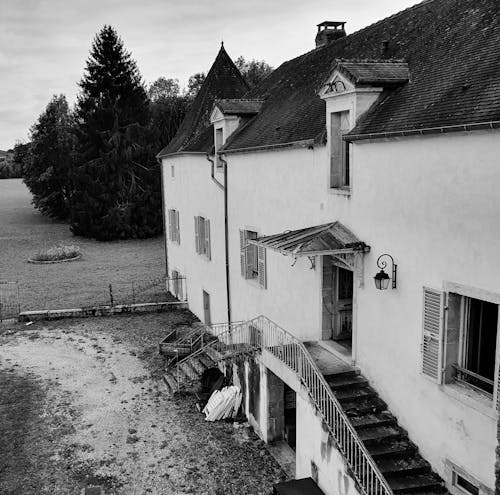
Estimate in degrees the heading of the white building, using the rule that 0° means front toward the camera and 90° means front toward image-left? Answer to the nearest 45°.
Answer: approximately 45°

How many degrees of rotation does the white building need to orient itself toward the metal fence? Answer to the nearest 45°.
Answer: approximately 90° to its right

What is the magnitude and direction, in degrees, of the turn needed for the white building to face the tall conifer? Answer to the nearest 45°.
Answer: approximately 90° to its right

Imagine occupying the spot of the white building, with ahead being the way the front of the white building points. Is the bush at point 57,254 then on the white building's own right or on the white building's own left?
on the white building's own right
